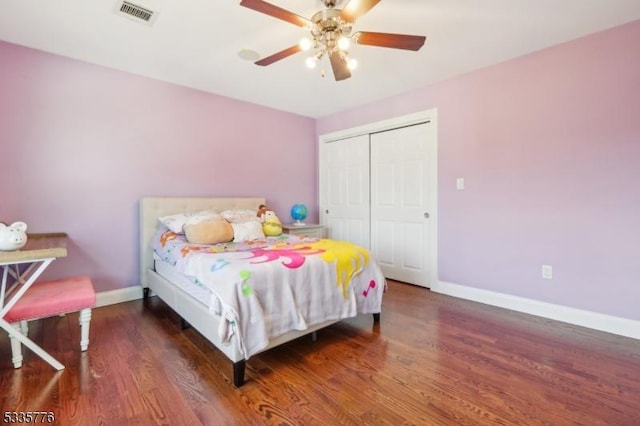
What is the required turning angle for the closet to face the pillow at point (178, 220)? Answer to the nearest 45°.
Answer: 0° — it already faces it

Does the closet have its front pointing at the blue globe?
no

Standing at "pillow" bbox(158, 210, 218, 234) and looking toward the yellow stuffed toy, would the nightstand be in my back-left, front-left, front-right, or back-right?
front-left

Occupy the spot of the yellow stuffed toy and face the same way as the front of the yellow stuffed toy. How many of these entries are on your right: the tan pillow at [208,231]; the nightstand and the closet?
1

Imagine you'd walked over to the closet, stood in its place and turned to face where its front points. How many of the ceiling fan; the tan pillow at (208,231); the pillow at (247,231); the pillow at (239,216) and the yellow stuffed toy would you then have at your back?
0

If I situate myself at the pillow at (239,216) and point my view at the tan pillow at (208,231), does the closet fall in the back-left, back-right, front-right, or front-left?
back-left

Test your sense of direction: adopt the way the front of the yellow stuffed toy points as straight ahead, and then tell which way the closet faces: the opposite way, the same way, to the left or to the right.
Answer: to the right

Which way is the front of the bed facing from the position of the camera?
facing the viewer and to the right of the viewer

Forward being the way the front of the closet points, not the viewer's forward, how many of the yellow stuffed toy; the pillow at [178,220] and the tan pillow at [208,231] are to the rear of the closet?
0

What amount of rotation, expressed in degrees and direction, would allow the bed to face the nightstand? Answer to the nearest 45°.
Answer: approximately 135° to its left

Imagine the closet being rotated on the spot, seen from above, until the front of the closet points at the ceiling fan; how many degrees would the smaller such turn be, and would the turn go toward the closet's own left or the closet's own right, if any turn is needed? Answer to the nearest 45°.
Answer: approximately 45° to the closet's own left

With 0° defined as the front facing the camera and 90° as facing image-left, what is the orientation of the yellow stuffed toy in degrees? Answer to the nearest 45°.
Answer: approximately 315°

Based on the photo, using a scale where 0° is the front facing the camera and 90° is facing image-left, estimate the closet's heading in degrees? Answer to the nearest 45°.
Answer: approximately 45°

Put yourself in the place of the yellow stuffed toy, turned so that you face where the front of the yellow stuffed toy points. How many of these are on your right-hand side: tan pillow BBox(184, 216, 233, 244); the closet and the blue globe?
1

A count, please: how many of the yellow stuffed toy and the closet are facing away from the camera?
0

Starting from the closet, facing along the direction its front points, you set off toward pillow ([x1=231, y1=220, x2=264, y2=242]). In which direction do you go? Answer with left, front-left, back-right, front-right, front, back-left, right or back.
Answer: front

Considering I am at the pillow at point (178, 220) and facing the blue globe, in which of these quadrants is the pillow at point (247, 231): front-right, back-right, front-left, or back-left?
front-right
